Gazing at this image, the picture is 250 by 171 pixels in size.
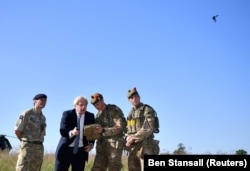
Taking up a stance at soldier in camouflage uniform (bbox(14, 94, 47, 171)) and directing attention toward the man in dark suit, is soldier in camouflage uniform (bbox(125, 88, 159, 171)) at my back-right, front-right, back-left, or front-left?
front-left

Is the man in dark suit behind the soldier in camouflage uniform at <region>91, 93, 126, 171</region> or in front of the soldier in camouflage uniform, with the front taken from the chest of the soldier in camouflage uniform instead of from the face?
in front

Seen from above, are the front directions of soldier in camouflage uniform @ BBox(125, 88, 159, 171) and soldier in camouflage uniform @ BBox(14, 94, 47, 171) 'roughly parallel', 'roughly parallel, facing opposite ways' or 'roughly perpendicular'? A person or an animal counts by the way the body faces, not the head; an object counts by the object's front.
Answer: roughly perpendicular

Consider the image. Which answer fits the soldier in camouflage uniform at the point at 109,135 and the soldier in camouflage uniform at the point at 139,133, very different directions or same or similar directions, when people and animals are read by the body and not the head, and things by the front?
same or similar directions

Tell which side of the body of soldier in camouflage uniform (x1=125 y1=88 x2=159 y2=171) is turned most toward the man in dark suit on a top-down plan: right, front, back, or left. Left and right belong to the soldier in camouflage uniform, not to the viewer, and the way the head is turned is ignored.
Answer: front

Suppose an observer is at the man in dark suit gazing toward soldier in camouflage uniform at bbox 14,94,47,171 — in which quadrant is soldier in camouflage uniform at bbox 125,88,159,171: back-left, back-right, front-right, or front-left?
back-right

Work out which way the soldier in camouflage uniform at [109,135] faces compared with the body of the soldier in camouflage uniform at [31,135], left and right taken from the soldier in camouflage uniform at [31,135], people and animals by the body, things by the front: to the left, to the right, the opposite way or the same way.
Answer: to the right

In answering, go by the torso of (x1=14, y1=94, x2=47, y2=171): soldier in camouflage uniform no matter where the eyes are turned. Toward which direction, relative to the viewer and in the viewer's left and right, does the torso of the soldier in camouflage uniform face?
facing the viewer and to the right of the viewer

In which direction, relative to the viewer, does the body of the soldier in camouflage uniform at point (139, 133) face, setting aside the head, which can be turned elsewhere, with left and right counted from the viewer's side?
facing the viewer and to the left of the viewer

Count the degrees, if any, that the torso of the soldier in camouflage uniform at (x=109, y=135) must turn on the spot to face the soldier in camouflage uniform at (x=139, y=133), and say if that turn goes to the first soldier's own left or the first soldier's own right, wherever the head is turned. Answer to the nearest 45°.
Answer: approximately 135° to the first soldier's own left

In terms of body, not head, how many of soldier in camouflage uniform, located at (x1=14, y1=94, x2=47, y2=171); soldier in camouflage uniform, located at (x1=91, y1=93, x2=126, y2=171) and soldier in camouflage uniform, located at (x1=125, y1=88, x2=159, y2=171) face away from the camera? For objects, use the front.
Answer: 0

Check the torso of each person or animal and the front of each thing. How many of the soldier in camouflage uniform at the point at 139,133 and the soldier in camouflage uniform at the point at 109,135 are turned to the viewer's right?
0

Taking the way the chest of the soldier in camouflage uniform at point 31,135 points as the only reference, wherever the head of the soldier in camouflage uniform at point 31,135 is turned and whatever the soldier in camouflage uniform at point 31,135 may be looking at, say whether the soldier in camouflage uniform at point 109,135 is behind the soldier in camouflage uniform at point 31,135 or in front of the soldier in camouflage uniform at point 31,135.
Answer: in front

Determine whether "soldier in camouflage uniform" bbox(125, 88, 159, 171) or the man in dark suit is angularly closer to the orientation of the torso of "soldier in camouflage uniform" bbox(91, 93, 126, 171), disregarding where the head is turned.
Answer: the man in dark suit
